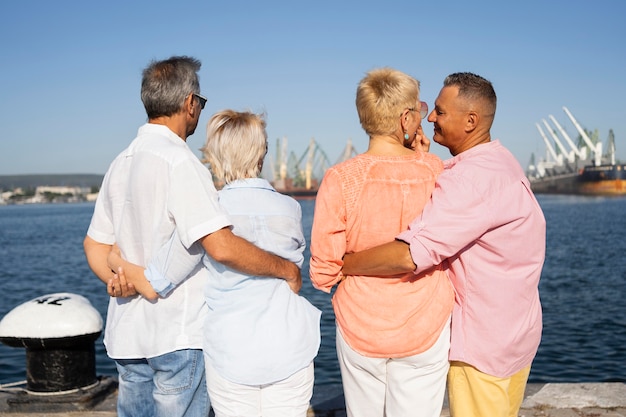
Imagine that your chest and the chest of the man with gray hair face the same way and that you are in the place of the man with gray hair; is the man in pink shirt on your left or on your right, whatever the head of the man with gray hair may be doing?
on your right

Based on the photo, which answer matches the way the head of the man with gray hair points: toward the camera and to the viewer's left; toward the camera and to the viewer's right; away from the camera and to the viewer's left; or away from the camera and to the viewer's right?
away from the camera and to the viewer's right

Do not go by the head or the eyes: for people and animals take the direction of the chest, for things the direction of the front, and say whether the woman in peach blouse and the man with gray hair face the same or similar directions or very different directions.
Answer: same or similar directions

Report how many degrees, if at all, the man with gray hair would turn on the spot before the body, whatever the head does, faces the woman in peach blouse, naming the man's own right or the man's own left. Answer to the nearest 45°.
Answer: approximately 45° to the man's own right

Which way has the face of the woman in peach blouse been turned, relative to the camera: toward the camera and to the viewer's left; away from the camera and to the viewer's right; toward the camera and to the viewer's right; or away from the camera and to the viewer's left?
away from the camera and to the viewer's right

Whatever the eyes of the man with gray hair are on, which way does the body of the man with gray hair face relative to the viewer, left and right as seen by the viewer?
facing away from the viewer and to the right of the viewer

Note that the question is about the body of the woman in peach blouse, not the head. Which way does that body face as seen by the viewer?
away from the camera

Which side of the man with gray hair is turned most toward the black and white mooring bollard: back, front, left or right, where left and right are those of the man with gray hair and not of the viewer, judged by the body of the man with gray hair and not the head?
left

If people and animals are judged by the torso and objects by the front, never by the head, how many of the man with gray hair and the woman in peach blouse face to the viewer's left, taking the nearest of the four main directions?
0
